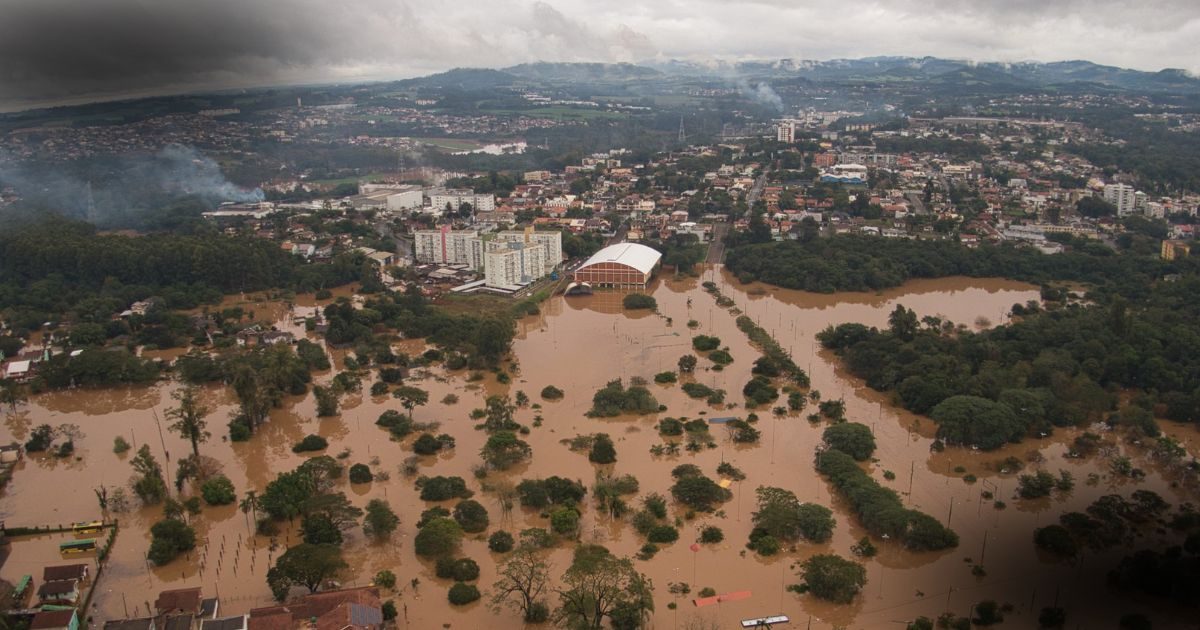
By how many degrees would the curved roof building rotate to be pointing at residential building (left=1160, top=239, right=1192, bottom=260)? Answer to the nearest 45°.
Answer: approximately 90° to its left

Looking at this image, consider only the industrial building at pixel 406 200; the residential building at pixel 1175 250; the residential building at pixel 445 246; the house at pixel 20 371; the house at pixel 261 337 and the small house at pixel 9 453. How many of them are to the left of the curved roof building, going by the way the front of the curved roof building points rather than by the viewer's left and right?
1

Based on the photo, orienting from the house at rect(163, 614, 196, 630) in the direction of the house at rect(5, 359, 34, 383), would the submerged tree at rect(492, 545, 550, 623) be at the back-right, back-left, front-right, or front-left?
back-right

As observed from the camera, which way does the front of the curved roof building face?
facing the viewer

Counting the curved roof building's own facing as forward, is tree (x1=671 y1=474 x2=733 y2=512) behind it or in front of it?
in front

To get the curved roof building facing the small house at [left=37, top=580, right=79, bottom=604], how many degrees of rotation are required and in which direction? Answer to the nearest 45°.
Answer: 0° — it already faces it

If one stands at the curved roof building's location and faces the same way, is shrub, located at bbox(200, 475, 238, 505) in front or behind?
in front

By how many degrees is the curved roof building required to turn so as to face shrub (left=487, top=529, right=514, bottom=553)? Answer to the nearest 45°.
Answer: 0° — it already faces it

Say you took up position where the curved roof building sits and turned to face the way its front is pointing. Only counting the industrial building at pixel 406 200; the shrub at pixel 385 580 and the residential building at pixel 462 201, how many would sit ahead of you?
1

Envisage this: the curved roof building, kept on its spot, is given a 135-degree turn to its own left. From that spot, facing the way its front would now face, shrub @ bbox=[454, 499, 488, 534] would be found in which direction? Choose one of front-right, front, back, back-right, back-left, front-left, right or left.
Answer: back-right

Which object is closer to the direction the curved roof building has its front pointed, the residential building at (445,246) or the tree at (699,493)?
the tree

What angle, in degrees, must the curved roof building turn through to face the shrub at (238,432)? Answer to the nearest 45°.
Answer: approximately 45° to its right

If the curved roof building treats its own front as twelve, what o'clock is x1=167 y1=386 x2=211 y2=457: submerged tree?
The submerged tree is roughly at 1 o'clock from the curved roof building.

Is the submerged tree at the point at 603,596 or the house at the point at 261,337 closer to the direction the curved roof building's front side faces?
the submerged tree

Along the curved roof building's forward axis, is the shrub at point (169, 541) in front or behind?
in front

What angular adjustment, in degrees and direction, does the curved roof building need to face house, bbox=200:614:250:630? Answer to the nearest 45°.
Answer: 0° — it already faces it

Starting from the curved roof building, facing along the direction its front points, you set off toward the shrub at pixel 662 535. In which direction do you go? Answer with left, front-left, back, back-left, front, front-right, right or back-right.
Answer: front

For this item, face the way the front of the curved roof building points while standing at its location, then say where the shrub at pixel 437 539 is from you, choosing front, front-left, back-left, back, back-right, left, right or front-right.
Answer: front
